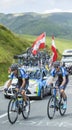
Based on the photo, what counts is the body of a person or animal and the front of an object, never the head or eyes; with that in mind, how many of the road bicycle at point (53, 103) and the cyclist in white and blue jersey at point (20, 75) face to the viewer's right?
0

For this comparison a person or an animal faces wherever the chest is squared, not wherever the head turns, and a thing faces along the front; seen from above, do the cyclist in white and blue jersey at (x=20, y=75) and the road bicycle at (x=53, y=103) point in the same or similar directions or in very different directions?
same or similar directions

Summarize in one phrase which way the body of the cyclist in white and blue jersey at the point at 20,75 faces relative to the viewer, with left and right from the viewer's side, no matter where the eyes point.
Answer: facing the viewer and to the left of the viewer

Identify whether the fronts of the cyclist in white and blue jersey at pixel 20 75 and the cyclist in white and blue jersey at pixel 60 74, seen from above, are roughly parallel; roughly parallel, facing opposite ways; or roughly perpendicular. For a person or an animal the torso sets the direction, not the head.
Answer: roughly parallel

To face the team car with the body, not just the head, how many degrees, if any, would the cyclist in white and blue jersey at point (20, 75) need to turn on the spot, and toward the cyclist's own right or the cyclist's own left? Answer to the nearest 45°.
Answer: approximately 135° to the cyclist's own right

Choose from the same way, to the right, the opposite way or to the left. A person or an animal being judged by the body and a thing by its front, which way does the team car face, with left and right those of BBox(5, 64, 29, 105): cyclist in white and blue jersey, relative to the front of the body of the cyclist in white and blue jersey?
the same way

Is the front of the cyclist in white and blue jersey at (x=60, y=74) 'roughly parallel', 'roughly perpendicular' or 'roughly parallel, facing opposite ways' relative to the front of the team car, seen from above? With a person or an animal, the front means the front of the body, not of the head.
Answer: roughly parallel

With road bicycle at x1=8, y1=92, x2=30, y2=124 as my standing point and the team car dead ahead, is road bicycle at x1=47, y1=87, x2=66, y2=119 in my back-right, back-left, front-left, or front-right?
front-right

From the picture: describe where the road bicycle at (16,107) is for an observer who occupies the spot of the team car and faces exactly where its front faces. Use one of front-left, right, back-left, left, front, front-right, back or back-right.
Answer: front-left

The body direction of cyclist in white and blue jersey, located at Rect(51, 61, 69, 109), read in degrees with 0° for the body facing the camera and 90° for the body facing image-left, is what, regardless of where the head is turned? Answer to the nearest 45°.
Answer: approximately 45°

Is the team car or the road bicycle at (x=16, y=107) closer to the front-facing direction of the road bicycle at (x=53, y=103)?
the road bicycle
